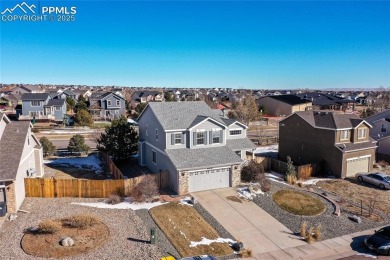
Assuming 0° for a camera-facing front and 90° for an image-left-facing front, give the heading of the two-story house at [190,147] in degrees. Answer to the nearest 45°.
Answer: approximately 315°

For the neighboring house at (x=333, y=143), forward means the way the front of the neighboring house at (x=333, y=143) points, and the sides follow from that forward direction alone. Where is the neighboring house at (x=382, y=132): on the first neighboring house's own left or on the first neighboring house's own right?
on the first neighboring house's own left

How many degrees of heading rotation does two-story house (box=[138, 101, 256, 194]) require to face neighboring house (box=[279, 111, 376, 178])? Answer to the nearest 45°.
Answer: approximately 45° to its left

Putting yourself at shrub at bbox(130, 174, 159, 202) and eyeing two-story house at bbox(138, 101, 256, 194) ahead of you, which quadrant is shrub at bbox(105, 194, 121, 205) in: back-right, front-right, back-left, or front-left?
back-left

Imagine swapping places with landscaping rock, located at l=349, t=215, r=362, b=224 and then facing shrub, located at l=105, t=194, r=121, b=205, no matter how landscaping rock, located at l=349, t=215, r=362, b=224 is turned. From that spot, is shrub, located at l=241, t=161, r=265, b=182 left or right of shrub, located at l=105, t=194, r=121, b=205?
right

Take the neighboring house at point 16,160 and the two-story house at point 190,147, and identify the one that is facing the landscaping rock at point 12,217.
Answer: the neighboring house

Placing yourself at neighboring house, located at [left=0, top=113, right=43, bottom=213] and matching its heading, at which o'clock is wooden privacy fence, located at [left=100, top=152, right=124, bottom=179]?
The wooden privacy fence is roughly at 8 o'clock from the neighboring house.

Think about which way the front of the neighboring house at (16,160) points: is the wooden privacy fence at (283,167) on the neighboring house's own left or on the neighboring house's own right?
on the neighboring house's own left

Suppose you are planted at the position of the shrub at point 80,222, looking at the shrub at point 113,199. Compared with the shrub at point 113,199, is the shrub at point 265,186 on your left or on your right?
right

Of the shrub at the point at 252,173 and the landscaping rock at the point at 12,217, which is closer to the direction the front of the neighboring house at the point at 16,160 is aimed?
the landscaping rock
